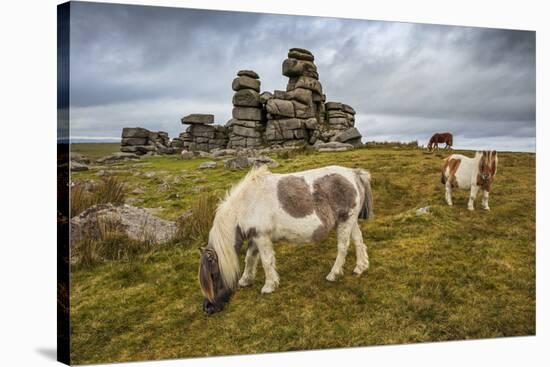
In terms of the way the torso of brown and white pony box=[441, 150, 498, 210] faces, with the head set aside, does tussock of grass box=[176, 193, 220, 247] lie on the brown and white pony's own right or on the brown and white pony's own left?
on the brown and white pony's own right

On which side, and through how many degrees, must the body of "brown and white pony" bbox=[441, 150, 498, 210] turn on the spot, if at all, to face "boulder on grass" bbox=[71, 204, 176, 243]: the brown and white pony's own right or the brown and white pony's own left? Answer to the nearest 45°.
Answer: approximately 90° to the brown and white pony's own right

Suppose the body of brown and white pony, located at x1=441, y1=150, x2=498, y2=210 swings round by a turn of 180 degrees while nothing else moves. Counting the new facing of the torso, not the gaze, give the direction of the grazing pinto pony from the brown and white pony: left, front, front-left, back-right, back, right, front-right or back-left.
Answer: left

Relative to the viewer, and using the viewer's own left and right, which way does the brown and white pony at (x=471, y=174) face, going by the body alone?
facing the viewer and to the right of the viewer
